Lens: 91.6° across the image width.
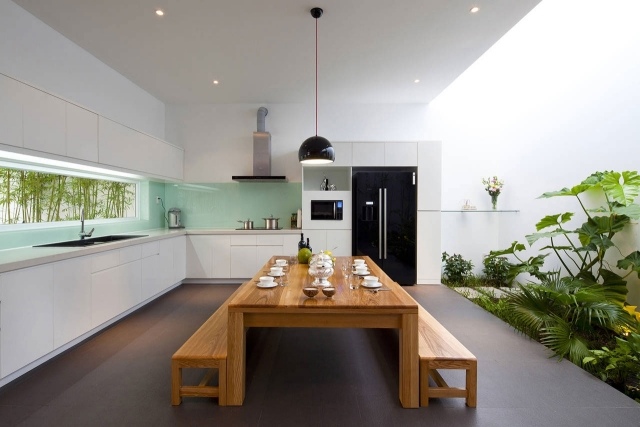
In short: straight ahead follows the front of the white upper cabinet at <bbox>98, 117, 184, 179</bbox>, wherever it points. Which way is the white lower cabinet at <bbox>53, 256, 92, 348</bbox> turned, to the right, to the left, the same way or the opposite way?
the same way

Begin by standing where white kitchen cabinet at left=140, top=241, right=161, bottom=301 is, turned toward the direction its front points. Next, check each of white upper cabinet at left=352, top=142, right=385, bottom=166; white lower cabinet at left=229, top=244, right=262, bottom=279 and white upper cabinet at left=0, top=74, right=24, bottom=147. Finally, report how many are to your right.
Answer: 1

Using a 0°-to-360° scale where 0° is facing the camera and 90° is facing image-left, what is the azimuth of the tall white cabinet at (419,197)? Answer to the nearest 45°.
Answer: approximately 0°

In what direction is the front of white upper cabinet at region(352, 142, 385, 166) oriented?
toward the camera

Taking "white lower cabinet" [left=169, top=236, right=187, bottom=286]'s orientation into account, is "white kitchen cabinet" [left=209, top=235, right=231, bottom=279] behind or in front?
in front

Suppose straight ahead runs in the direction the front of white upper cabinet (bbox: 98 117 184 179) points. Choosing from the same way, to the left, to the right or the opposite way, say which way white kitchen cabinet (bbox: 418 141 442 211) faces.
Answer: to the right

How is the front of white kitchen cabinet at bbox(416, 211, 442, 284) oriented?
toward the camera

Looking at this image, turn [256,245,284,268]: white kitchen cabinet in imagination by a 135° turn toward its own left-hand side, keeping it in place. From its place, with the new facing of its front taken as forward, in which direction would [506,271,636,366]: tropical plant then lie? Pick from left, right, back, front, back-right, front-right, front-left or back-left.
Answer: right

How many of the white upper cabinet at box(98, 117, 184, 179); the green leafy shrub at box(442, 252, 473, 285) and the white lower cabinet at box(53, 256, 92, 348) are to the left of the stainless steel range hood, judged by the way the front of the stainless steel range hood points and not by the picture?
1

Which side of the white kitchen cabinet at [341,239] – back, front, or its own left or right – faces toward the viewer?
front

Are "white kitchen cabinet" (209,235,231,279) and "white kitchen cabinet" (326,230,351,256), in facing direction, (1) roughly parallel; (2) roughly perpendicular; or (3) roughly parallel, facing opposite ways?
roughly parallel

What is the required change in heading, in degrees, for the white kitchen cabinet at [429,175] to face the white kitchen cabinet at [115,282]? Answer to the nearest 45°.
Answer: approximately 45° to its right

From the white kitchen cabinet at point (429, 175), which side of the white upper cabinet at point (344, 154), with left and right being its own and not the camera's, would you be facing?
left

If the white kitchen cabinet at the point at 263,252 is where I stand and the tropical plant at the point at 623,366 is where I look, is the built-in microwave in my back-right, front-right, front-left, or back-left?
front-left

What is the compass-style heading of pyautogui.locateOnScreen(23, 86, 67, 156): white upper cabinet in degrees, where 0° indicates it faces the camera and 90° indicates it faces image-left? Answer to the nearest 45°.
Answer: approximately 315°

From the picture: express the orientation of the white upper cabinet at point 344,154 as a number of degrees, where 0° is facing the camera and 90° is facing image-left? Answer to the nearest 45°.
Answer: approximately 0°

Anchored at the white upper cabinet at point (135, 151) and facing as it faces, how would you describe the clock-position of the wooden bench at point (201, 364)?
The wooden bench is roughly at 1 o'clock from the white upper cabinet.

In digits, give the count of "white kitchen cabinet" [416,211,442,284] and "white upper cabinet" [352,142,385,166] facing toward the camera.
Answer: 2

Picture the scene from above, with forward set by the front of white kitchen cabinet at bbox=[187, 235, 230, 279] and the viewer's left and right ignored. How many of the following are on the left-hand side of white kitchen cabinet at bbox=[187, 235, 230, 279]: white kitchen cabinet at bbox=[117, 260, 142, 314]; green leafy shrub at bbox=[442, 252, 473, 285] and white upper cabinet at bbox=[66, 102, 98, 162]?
1

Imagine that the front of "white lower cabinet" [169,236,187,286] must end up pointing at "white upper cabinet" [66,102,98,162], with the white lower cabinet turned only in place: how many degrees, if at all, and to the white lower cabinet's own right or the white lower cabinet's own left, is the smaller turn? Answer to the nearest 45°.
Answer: approximately 90° to the white lower cabinet's own right

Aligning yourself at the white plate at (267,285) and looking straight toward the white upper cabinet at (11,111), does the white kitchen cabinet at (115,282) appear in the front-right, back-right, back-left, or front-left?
front-right

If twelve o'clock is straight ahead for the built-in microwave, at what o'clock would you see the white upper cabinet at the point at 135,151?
The white upper cabinet is roughly at 2 o'clock from the built-in microwave.
